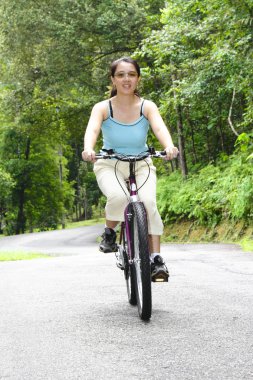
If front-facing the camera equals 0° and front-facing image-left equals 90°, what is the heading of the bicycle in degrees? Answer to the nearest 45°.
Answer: approximately 0°

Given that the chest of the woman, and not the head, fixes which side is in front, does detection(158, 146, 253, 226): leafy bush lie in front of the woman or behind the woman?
behind

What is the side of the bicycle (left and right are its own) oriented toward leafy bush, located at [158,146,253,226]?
back
